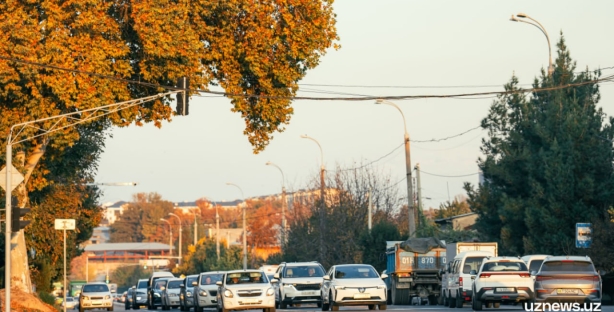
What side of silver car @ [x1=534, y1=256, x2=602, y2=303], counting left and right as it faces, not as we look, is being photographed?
back

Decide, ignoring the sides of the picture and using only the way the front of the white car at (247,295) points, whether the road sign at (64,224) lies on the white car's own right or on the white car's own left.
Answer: on the white car's own right

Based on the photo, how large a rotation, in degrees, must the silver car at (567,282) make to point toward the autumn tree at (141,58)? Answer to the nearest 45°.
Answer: approximately 90° to its left

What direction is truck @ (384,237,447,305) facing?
away from the camera

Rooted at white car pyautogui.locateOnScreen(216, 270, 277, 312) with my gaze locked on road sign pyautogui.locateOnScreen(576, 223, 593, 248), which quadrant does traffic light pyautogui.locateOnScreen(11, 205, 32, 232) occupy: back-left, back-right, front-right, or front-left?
back-right

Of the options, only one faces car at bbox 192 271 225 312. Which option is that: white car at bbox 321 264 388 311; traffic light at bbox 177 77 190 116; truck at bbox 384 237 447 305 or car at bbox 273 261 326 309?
the traffic light

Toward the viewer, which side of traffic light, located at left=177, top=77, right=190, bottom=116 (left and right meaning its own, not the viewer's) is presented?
back
